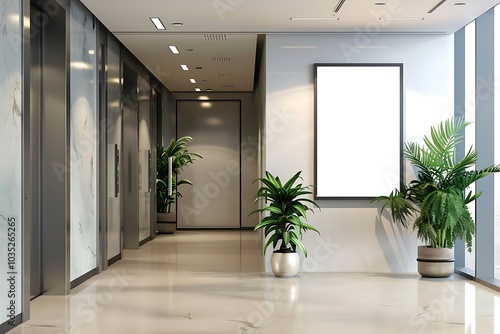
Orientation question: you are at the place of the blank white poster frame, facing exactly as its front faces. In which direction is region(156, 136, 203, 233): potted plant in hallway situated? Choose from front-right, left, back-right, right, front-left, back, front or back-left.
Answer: back-right

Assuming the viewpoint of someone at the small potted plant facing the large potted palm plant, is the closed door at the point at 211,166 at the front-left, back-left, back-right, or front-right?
back-left

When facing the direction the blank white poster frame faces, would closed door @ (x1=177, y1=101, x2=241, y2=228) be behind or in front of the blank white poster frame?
behind

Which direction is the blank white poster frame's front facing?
toward the camera

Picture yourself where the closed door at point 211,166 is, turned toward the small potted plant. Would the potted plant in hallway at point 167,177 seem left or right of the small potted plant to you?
right
